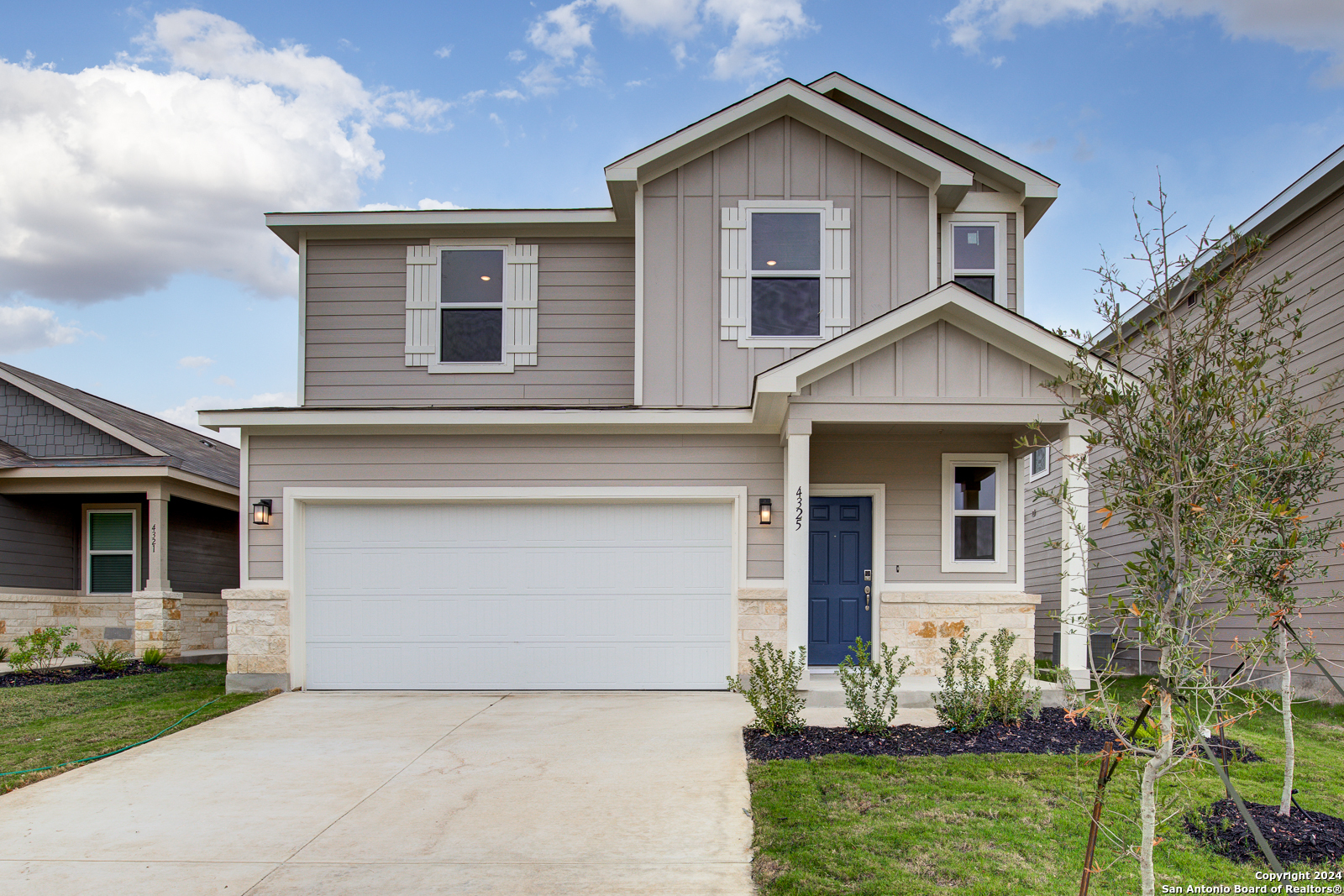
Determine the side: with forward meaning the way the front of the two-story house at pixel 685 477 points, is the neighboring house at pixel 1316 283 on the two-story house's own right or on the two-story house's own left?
on the two-story house's own left

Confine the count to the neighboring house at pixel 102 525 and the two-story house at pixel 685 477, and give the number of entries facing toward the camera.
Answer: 2

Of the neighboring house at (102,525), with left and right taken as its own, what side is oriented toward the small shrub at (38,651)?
front

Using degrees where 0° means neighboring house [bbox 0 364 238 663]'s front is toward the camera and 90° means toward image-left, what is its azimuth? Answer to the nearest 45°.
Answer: approximately 0°

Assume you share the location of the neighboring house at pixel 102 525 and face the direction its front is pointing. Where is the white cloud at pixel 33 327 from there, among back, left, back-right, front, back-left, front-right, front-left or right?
back

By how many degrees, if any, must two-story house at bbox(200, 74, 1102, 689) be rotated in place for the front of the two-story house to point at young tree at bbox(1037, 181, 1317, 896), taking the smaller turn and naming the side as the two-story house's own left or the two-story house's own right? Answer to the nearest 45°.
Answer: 0° — it already faces it

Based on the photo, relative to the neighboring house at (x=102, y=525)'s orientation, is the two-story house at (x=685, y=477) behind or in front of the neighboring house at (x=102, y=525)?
in front
